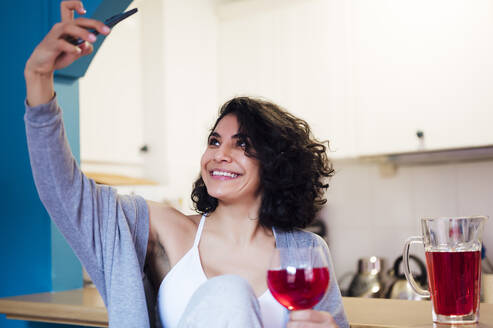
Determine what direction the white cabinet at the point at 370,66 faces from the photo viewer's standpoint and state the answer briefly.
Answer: facing the viewer

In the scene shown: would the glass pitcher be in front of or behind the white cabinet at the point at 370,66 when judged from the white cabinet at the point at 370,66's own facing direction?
in front

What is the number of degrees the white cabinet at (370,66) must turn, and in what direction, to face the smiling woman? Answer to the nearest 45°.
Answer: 0° — it already faces them
